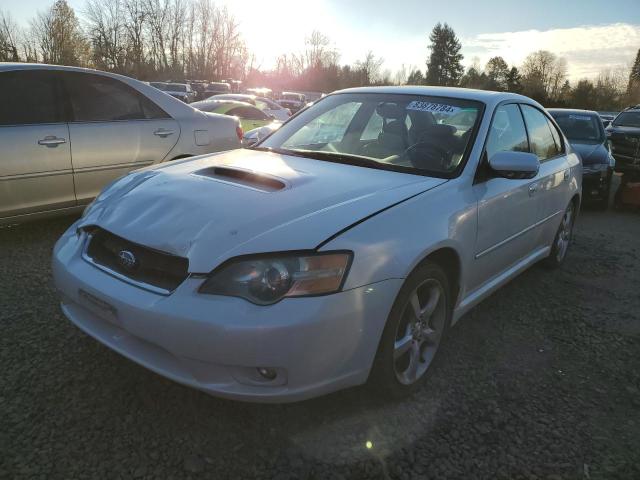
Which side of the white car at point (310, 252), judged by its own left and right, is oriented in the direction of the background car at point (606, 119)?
back

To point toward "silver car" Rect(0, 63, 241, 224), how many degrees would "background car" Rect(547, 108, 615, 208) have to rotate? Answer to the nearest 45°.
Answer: approximately 45° to its right

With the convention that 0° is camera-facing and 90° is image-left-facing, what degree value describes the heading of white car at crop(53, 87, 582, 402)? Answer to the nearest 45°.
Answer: approximately 45°

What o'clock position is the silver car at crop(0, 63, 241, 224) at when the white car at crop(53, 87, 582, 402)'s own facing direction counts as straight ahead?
the silver car at crop(0, 63, 241, 224) is roughly at 3 o'clock from the white car at crop(53, 87, 582, 402).

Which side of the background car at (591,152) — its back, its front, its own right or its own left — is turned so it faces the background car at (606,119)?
back

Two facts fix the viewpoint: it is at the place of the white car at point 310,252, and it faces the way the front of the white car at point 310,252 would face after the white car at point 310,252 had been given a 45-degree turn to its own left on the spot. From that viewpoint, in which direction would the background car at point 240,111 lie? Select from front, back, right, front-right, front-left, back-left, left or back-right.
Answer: back

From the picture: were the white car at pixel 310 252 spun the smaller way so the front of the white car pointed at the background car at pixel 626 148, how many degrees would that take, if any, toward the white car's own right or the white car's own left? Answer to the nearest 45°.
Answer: approximately 180°

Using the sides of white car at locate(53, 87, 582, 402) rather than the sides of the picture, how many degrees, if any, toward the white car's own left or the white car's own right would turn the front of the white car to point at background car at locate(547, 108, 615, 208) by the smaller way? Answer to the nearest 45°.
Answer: approximately 180°

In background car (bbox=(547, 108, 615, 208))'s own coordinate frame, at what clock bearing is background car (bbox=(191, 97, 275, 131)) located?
background car (bbox=(191, 97, 275, 131)) is roughly at 3 o'clock from background car (bbox=(547, 108, 615, 208)).
